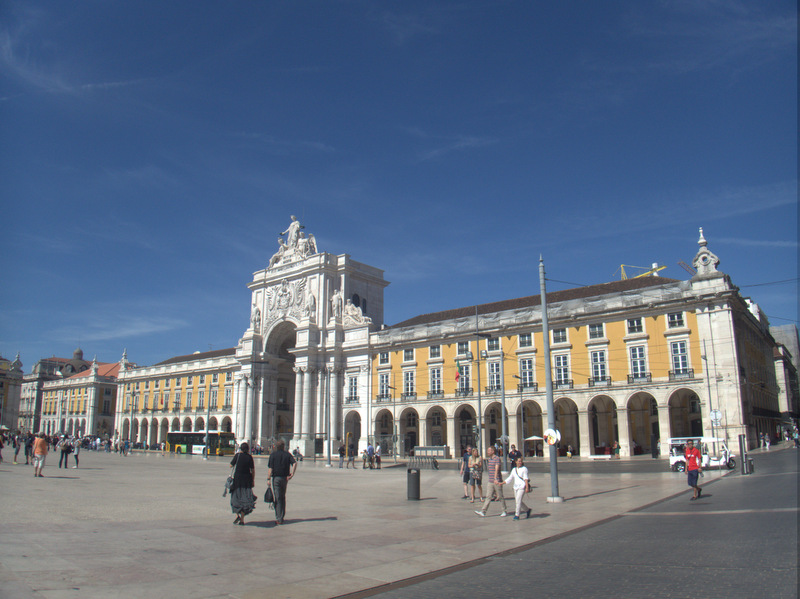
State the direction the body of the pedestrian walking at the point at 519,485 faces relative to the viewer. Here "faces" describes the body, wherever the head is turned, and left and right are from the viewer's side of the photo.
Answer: facing the viewer and to the left of the viewer

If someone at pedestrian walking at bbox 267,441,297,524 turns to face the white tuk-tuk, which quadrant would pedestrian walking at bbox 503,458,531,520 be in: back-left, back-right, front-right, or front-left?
front-right

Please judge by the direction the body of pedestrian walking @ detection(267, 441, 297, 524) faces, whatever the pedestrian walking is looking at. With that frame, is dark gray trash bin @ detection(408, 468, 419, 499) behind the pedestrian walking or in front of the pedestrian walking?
in front

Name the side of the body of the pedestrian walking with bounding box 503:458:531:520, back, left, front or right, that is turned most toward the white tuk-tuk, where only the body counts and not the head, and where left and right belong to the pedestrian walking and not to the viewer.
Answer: back

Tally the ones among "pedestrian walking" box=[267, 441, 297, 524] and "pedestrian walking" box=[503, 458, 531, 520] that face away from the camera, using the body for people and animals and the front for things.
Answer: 1

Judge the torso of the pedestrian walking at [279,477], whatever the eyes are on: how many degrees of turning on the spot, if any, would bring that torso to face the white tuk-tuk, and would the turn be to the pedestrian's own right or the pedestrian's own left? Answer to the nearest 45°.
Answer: approximately 45° to the pedestrian's own right

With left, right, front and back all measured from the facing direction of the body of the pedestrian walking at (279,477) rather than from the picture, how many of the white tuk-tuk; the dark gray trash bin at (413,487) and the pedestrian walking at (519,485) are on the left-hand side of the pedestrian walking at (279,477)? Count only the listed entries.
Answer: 0

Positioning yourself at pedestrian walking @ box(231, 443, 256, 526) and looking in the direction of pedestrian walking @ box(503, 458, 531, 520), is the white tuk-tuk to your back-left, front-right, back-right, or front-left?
front-left

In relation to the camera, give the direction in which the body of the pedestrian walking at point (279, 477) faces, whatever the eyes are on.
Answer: away from the camera

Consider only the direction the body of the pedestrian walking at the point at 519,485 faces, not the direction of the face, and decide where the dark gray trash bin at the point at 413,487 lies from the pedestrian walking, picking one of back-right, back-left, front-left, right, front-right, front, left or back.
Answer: right

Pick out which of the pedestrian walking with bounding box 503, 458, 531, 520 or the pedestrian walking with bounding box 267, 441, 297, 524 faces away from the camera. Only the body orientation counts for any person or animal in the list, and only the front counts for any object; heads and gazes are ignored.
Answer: the pedestrian walking with bounding box 267, 441, 297, 524

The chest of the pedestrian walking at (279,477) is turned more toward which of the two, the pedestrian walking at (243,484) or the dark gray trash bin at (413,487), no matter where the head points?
the dark gray trash bin
